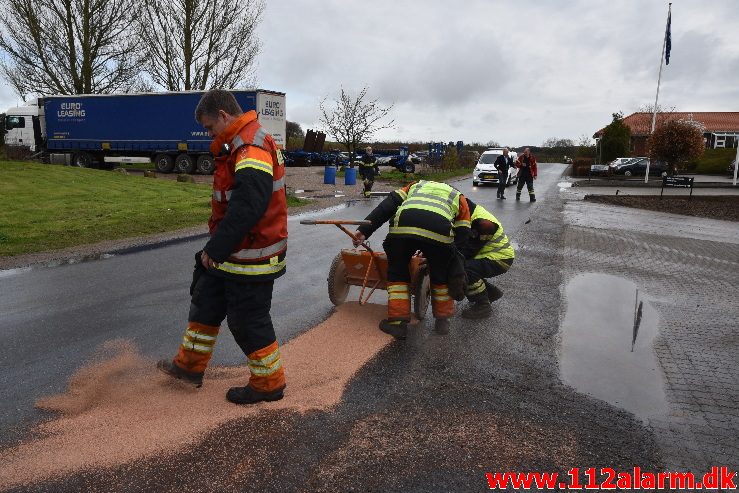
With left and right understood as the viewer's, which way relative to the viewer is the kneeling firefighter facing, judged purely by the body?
facing to the left of the viewer

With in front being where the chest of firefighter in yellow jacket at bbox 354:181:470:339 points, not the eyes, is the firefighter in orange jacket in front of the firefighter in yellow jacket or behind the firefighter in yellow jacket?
behind

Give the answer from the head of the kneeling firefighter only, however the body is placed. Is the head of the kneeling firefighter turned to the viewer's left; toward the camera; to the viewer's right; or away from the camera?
to the viewer's left

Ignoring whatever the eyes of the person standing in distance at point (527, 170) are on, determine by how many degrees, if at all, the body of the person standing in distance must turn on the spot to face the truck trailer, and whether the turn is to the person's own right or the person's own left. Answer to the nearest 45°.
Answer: approximately 90° to the person's own right

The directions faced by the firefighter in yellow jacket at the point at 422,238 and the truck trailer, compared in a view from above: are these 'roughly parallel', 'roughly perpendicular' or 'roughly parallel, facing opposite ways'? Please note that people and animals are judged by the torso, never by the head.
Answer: roughly perpendicular

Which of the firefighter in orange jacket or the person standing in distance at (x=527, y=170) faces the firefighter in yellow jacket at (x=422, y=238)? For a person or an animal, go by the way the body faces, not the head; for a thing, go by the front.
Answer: the person standing in distance

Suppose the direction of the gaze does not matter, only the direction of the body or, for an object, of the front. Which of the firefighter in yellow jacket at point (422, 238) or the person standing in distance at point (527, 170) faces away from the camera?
the firefighter in yellow jacket

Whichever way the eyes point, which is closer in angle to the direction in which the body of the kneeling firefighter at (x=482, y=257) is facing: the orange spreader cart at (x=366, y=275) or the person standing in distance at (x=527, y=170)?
the orange spreader cart

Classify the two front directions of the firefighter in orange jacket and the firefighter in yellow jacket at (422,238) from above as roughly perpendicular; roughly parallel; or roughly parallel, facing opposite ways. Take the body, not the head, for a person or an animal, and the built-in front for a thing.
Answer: roughly perpendicular

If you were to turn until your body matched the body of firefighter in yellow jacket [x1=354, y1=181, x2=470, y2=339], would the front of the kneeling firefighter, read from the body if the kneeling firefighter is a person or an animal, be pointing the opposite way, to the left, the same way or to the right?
to the left

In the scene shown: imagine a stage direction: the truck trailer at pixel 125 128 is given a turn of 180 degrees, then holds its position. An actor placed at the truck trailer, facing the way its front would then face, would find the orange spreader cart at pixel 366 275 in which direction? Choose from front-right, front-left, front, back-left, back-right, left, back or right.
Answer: front-right

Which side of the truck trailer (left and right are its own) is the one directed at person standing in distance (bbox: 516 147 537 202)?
back

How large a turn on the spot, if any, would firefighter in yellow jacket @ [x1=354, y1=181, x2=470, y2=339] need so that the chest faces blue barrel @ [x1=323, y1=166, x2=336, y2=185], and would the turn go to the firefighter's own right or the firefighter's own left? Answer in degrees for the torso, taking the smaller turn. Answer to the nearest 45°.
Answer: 0° — they already face it

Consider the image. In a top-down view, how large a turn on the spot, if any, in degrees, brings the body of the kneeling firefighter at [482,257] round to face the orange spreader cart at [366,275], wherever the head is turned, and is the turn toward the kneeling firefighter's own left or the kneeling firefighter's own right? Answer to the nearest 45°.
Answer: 0° — they already face it

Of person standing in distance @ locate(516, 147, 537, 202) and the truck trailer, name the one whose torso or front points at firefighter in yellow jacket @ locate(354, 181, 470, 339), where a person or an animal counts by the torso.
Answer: the person standing in distance

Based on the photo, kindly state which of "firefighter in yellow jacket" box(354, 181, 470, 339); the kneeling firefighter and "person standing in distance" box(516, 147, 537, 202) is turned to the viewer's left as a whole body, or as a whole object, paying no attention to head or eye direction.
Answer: the kneeling firefighter

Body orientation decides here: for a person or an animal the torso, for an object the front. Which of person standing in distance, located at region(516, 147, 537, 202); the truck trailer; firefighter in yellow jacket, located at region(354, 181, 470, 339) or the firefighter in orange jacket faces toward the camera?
the person standing in distance

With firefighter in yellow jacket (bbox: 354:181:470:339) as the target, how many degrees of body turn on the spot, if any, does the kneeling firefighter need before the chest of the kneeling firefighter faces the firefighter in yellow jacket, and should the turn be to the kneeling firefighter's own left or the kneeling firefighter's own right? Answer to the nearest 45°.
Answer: approximately 45° to the kneeling firefighter's own left

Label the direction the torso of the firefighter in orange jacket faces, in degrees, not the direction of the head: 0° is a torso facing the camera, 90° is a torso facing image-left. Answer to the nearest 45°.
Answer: approximately 90°
